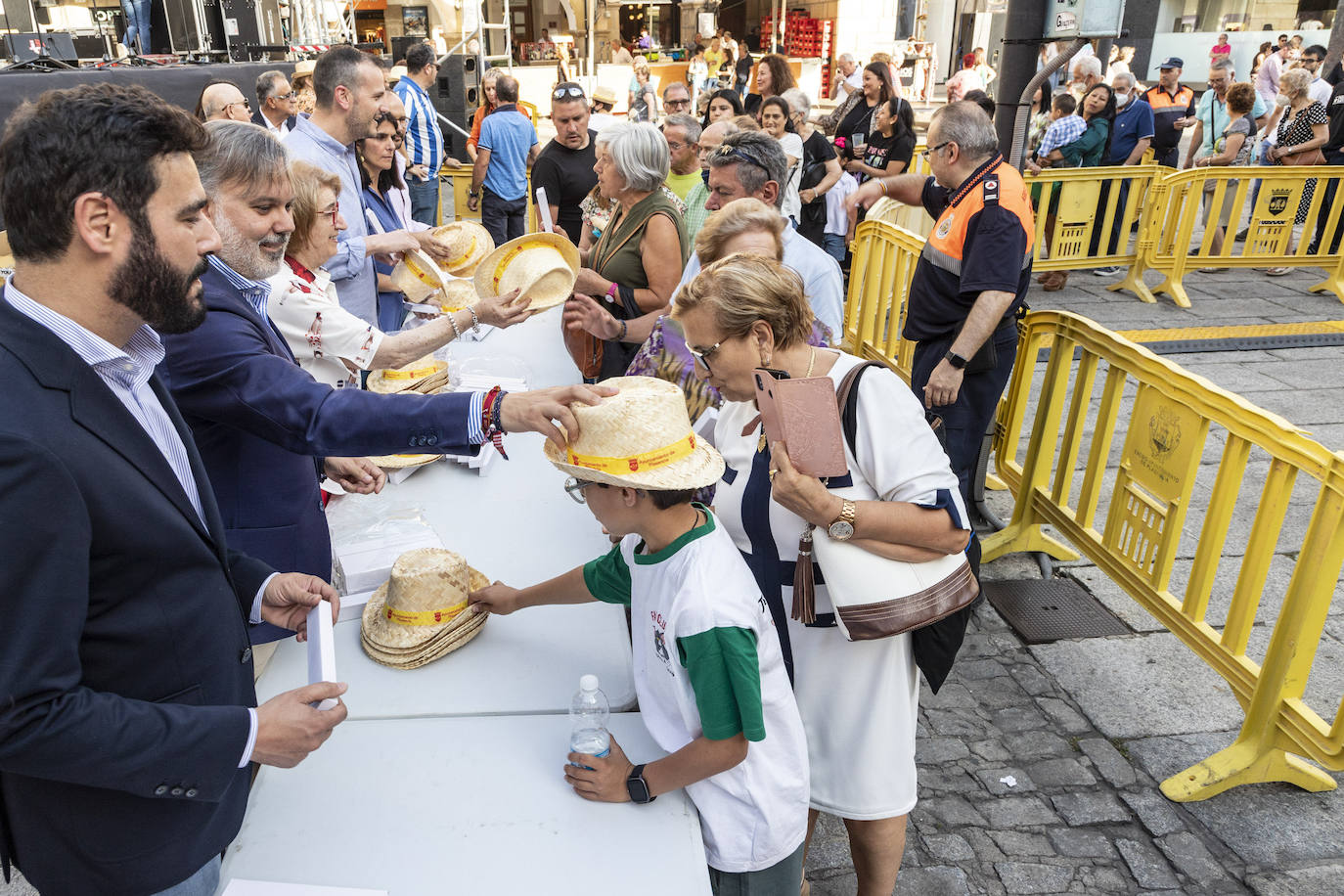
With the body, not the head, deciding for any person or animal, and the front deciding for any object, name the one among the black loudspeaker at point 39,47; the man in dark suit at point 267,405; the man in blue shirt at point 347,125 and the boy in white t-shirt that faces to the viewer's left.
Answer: the boy in white t-shirt

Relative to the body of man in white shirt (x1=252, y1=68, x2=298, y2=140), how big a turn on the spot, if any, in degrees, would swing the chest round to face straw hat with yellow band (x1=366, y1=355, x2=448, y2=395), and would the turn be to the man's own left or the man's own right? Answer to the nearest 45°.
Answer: approximately 45° to the man's own right

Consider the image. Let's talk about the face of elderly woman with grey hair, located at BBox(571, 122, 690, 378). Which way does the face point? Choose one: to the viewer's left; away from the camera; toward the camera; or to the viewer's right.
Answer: to the viewer's left

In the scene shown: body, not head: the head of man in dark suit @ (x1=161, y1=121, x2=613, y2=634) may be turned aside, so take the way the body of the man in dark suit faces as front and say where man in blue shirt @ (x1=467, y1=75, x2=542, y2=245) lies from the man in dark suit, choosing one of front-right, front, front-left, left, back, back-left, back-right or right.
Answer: left

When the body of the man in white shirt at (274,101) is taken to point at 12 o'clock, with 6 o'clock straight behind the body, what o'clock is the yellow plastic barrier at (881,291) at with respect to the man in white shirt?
The yellow plastic barrier is roughly at 12 o'clock from the man in white shirt.

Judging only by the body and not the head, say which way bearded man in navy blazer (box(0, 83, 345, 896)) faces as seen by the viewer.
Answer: to the viewer's right

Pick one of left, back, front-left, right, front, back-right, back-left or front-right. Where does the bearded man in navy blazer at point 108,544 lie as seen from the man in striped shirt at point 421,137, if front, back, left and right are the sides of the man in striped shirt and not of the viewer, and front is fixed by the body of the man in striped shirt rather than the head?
right

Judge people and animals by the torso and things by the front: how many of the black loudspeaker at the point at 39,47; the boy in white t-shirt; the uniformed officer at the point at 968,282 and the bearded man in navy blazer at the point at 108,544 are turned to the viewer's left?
2

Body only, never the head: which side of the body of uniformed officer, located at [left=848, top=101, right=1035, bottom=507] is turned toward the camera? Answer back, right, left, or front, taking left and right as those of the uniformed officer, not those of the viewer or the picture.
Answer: left

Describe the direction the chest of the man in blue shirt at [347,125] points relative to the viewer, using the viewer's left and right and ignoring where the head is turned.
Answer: facing to the right of the viewer

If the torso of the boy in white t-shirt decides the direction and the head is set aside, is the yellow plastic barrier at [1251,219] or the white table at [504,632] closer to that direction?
the white table

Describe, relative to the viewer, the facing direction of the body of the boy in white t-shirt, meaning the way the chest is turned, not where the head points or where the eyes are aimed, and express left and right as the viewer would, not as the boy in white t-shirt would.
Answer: facing to the left of the viewer
